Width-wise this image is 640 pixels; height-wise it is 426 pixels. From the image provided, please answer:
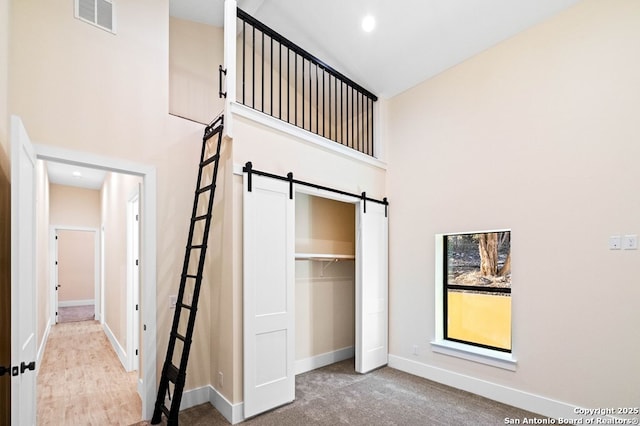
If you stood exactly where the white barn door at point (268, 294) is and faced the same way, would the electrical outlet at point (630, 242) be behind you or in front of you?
in front

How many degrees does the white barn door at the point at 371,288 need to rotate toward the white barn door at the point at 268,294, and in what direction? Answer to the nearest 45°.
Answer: approximately 90° to its right

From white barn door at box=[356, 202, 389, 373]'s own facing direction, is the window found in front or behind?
in front

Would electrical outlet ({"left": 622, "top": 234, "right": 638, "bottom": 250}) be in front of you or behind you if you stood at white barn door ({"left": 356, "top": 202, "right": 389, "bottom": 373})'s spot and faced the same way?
in front

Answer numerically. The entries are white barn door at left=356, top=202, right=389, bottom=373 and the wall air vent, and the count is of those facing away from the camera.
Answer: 0

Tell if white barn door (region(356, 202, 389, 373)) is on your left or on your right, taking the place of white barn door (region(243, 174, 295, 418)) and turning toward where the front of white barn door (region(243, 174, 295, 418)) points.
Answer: on your left

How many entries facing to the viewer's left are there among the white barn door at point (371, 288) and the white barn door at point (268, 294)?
0

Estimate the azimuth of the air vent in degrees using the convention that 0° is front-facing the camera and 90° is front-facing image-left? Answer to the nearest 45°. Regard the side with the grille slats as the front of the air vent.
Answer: approximately 315°

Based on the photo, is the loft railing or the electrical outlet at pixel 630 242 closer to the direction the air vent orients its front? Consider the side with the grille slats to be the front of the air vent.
the electrical outlet

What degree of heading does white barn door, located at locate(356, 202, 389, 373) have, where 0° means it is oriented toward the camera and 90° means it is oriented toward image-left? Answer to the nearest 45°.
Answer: approximately 315°
